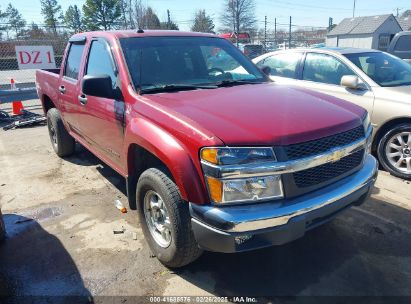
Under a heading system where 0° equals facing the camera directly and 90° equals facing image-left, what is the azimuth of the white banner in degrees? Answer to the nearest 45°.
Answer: approximately 0°

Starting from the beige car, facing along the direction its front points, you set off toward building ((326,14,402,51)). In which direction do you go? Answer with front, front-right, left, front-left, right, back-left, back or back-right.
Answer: back-left

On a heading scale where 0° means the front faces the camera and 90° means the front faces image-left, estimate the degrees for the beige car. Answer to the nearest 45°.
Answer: approximately 315°

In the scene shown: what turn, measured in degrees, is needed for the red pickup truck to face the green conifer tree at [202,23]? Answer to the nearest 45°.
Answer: approximately 135° to its left

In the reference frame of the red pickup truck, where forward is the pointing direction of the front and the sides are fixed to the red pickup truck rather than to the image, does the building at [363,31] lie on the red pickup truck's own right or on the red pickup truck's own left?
on the red pickup truck's own left

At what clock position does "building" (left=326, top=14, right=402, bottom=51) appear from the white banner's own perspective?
The building is roughly at 8 o'clock from the white banner.

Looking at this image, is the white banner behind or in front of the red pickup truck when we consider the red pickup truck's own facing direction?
behind

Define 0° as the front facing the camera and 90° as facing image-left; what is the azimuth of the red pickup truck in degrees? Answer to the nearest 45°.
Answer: approximately 315°

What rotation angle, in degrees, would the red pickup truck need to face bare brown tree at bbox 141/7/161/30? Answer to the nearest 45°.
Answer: approximately 135° to its left
